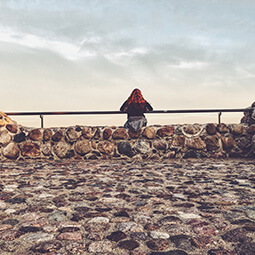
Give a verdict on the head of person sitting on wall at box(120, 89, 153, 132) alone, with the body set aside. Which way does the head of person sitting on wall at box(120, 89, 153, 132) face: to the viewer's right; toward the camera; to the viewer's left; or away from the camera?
away from the camera

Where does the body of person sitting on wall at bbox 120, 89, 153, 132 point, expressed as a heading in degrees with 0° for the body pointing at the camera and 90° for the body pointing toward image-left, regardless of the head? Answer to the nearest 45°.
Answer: approximately 180°

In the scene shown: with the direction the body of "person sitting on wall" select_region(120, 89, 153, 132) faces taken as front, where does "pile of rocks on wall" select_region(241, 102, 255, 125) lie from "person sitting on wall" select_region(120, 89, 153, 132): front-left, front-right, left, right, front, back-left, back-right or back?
right
